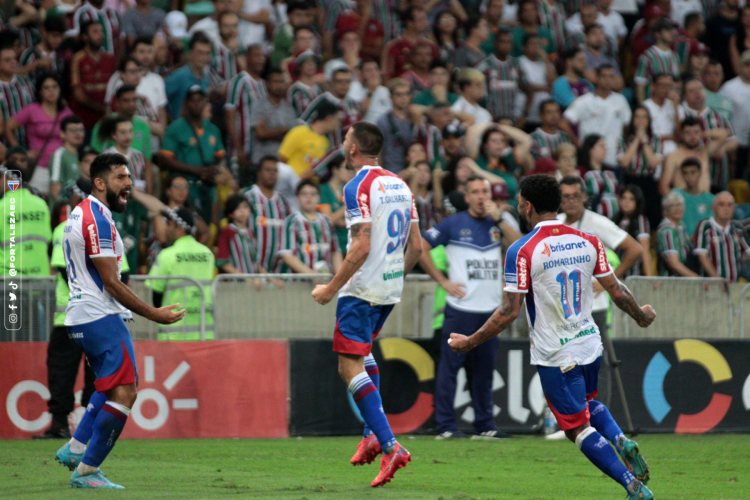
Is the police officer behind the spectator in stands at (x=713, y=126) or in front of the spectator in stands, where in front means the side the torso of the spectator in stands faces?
in front

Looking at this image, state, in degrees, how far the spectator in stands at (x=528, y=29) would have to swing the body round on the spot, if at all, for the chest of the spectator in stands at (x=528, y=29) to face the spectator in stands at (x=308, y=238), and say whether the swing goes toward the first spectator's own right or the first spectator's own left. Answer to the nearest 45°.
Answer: approximately 45° to the first spectator's own right

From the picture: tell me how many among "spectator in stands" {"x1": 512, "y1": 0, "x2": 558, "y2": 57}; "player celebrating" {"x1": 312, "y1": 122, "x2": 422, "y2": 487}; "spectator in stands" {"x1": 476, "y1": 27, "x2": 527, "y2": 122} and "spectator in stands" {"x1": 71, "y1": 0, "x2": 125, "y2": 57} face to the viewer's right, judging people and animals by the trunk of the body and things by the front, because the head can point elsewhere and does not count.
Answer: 0

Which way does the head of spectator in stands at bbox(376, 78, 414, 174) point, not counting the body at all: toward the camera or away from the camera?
toward the camera

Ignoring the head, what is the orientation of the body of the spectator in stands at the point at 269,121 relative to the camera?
toward the camera

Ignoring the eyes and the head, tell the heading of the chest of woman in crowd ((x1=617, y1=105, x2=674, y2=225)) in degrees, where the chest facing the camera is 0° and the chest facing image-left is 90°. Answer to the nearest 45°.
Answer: approximately 0°

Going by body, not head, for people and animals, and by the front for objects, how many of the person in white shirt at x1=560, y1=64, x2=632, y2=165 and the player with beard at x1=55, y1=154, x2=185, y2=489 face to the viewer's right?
1

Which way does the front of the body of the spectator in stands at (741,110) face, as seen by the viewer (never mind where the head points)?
toward the camera

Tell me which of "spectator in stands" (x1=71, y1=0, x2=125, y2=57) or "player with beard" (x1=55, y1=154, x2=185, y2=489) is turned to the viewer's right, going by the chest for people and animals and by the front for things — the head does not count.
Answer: the player with beard

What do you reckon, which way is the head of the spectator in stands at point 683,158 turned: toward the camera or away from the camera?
toward the camera

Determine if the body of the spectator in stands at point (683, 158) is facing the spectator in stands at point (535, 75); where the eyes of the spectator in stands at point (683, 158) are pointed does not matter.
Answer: no

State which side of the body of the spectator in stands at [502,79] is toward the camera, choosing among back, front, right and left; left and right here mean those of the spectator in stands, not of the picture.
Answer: front

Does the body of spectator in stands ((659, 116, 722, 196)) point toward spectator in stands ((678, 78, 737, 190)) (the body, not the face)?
no

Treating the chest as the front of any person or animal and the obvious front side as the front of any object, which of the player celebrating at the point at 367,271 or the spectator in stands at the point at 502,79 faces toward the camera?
the spectator in stands

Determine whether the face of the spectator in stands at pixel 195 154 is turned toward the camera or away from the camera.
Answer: toward the camera
